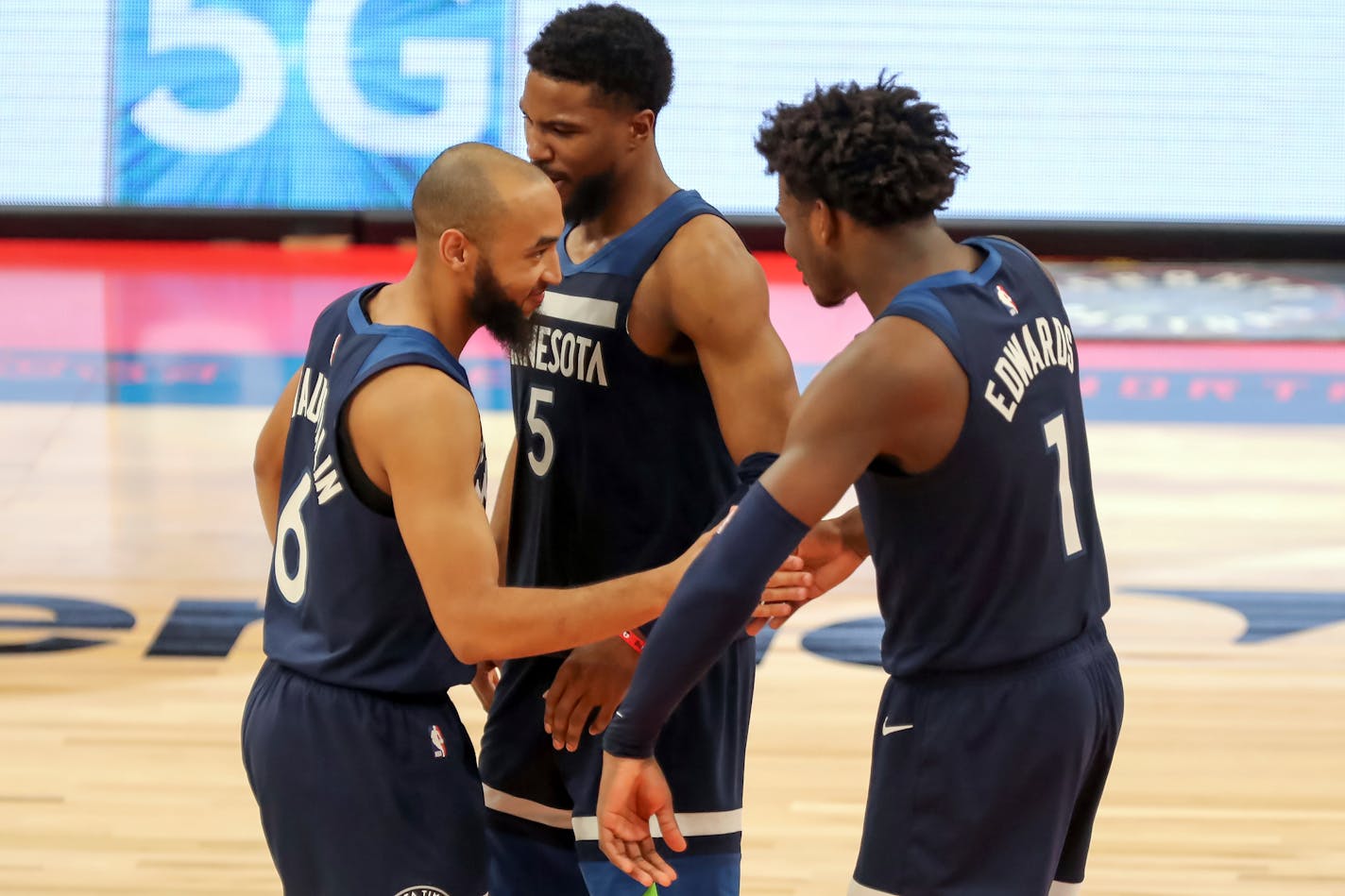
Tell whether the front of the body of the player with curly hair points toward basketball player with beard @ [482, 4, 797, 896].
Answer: yes

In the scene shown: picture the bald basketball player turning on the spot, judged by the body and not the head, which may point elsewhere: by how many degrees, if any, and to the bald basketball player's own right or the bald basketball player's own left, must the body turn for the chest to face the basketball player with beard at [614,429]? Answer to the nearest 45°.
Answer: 0° — they already face them

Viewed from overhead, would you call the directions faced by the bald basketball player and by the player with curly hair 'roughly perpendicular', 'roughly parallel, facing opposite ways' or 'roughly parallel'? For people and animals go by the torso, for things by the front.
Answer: roughly perpendicular

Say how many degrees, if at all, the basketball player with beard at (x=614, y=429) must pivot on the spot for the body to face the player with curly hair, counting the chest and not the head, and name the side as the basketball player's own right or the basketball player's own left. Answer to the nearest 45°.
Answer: approximately 90° to the basketball player's own left

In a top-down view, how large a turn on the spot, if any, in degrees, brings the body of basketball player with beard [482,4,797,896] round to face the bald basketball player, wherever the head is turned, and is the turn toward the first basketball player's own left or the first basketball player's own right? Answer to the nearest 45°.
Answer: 0° — they already face them

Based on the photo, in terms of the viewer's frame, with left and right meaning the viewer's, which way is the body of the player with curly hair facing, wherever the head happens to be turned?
facing away from the viewer and to the left of the viewer

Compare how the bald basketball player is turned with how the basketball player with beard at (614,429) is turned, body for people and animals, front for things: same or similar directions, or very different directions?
very different directions

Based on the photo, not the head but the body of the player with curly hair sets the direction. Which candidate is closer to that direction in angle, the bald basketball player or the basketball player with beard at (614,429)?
the basketball player with beard

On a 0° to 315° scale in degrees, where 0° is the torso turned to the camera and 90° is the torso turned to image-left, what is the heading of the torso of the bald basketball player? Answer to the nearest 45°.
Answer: approximately 225°
